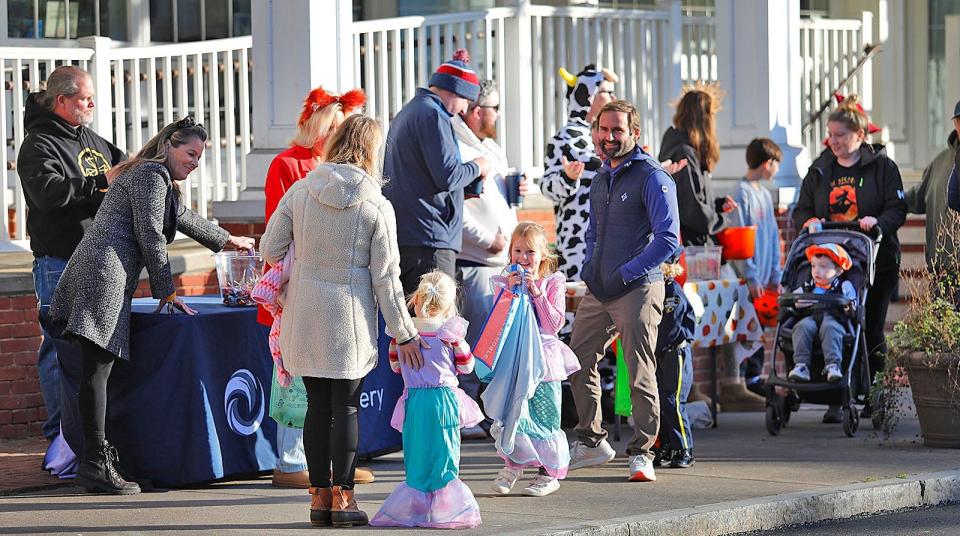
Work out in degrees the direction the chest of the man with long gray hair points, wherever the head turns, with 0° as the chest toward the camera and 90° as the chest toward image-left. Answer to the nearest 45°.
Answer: approximately 315°

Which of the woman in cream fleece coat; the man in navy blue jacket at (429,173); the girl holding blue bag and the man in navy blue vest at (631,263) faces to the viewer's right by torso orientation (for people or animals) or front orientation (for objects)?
the man in navy blue jacket at (429,173)

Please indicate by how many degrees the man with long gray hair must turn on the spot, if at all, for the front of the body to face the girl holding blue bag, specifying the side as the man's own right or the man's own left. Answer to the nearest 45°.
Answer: approximately 45° to the man's own left

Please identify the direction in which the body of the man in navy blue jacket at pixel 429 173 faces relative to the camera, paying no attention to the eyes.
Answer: to the viewer's right

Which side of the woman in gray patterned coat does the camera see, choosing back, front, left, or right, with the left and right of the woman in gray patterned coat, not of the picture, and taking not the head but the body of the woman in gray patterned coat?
right

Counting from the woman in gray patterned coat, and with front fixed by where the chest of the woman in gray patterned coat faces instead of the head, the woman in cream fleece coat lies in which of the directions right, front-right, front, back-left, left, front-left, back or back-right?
front-right

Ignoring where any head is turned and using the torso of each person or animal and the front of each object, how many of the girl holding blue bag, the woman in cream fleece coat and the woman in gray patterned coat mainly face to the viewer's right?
1

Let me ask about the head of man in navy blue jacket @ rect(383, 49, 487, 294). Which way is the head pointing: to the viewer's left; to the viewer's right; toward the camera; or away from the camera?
to the viewer's right

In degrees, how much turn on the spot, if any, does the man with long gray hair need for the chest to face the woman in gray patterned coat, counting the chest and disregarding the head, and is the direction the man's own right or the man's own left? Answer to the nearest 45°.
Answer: approximately 45° to the man's own right

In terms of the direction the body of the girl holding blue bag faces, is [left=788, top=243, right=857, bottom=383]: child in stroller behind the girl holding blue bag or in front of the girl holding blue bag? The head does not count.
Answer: behind

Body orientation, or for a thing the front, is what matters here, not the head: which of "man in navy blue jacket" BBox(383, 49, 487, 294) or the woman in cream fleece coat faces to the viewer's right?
the man in navy blue jacket

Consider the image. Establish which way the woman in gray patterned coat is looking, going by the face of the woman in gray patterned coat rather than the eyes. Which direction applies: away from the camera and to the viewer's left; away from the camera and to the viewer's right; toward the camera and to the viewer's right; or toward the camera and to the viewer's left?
toward the camera and to the viewer's right

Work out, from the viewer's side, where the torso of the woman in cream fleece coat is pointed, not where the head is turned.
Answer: away from the camera
